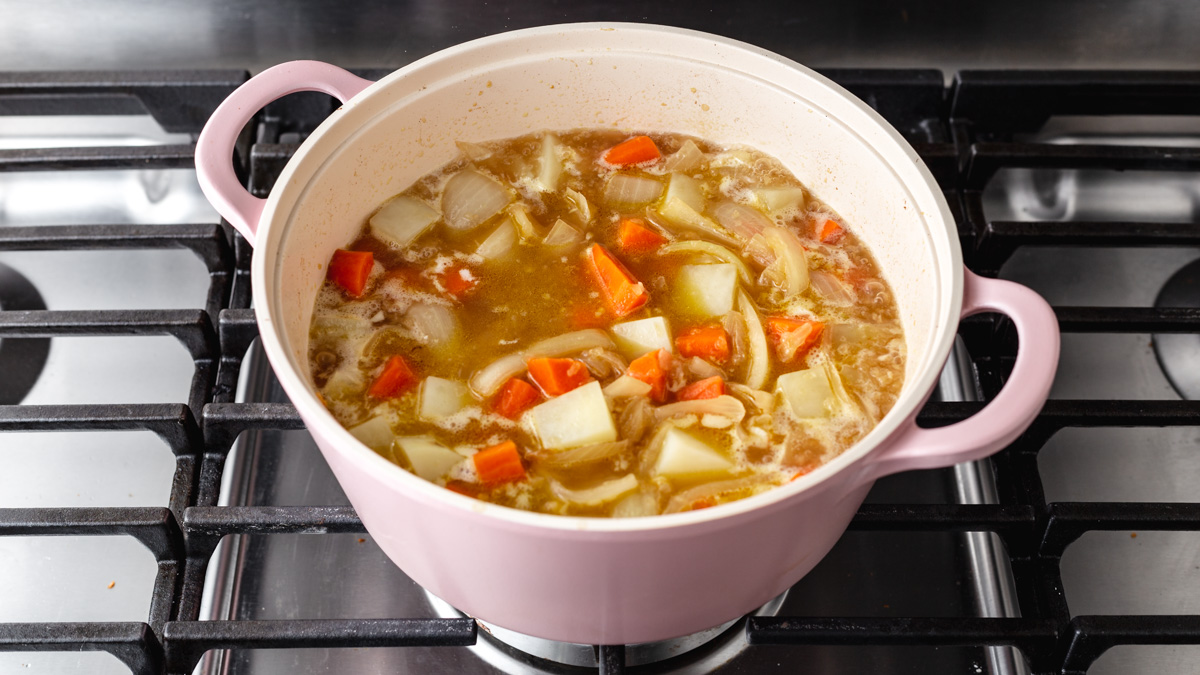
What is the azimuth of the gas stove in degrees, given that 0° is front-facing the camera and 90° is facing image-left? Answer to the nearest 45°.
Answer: approximately 0°

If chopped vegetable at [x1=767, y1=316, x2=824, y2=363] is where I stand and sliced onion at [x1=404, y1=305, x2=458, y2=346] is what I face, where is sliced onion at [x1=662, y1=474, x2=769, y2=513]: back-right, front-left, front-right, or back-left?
front-left
